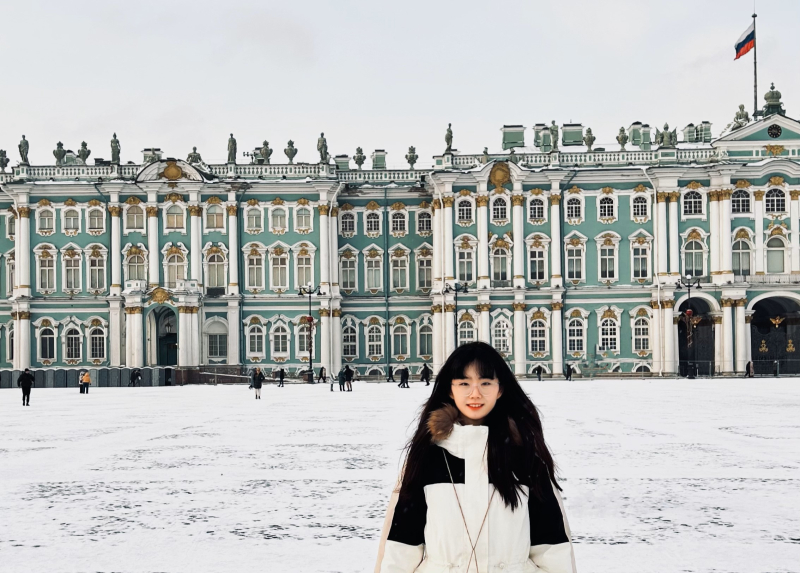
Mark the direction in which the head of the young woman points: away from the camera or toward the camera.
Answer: toward the camera

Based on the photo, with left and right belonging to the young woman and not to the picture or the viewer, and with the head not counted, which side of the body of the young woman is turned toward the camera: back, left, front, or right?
front
